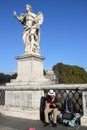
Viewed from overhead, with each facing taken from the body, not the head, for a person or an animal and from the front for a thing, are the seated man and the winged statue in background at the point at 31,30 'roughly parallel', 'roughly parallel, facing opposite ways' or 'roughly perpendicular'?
roughly parallel

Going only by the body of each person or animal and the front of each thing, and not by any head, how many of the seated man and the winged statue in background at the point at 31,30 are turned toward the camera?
2

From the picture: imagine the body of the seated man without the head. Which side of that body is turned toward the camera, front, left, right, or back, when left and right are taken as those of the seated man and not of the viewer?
front

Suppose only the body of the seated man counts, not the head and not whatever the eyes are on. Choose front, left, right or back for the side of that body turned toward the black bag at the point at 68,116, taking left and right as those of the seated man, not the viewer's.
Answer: left

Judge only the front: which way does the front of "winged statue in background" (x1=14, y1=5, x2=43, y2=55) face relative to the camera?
toward the camera

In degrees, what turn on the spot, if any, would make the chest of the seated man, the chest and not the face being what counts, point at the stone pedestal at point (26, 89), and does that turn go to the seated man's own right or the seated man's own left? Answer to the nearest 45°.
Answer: approximately 135° to the seated man's own right

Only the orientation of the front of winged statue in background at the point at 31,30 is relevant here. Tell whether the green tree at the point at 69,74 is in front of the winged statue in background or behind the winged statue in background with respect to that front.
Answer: behind

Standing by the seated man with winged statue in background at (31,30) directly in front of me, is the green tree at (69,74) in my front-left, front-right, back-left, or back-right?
front-right
